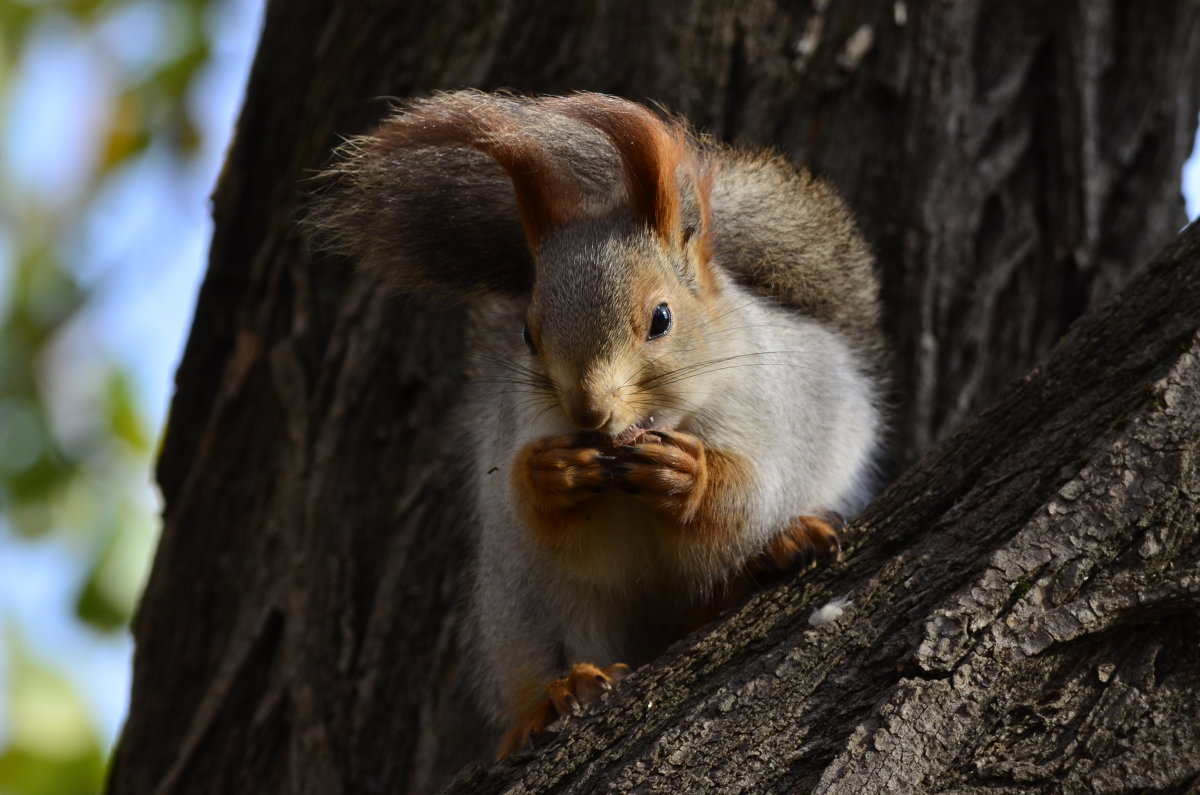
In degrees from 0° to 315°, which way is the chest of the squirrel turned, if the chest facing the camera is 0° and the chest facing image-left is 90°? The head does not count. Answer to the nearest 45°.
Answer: approximately 0°

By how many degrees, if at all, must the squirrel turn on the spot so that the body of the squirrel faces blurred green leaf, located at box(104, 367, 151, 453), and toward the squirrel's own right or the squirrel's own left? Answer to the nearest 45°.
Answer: approximately 135° to the squirrel's own right
